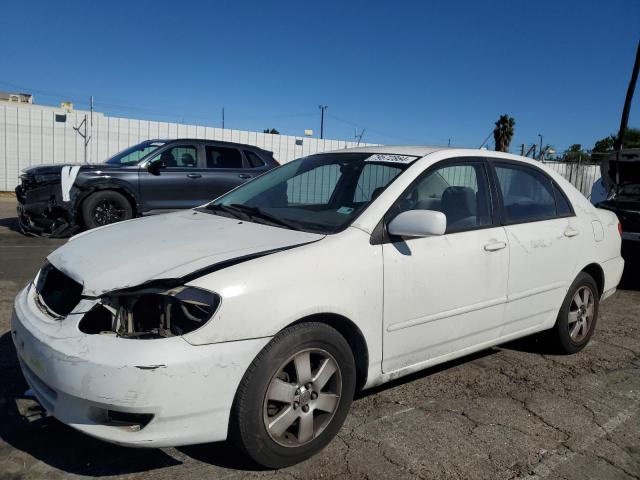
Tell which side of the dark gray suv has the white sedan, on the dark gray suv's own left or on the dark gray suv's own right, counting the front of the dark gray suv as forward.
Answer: on the dark gray suv's own left

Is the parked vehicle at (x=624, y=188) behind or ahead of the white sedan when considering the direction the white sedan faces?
behind

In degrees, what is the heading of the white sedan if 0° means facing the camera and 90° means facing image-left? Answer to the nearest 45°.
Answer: approximately 45°

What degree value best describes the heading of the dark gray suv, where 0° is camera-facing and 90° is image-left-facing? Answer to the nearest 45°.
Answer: approximately 45°

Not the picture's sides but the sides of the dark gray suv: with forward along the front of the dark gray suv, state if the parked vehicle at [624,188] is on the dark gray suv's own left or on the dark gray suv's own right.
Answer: on the dark gray suv's own left

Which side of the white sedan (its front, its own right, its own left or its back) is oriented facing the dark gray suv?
right

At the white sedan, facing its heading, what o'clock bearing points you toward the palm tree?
The palm tree is roughly at 5 o'clock from the white sedan.

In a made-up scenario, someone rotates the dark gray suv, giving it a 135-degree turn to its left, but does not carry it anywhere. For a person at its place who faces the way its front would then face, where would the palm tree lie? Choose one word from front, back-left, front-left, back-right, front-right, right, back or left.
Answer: front-left
